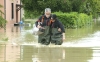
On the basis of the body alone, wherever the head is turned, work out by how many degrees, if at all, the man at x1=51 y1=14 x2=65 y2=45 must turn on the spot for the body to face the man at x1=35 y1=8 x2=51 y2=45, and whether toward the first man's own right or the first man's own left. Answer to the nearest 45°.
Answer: approximately 45° to the first man's own right

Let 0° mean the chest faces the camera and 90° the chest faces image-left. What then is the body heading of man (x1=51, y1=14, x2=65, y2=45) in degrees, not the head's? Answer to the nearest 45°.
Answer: approximately 45°
